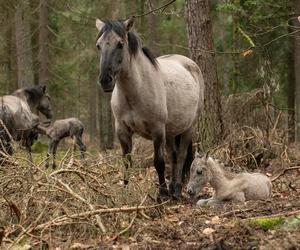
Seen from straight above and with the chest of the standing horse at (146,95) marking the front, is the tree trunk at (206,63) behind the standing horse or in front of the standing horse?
behind

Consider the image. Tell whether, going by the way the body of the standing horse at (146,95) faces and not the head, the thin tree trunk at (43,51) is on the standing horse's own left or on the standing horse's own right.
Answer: on the standing horse's own right

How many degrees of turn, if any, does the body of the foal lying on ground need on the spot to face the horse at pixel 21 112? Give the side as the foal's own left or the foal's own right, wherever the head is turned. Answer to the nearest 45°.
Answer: approximately 45° to the foal's own right

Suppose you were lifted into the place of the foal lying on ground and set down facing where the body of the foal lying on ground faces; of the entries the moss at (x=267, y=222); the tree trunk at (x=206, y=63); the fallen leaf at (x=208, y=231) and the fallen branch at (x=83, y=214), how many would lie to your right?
1

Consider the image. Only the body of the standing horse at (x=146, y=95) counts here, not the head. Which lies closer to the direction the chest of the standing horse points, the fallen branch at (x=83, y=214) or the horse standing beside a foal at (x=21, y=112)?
the fallen branch

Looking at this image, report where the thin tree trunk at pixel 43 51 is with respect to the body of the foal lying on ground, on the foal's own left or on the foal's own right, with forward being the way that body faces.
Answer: on the foal's own right

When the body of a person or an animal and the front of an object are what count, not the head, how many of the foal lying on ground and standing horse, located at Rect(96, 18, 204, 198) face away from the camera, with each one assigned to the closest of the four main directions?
0

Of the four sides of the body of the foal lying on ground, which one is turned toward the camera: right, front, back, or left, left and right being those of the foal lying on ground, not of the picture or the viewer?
left

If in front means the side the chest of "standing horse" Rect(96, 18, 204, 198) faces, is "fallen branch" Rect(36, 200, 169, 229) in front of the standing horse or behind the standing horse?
in front

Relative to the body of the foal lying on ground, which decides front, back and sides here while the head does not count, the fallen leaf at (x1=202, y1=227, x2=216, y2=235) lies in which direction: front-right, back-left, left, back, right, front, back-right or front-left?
left

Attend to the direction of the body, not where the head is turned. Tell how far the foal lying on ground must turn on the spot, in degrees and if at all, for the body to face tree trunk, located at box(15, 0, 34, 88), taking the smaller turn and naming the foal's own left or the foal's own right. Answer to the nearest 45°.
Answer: approximately 45° to the foal's own right

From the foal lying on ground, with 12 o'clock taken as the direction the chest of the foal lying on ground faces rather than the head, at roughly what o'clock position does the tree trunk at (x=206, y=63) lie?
The tree trunk is roughly at 3 o'clock from the foal lying on ground.

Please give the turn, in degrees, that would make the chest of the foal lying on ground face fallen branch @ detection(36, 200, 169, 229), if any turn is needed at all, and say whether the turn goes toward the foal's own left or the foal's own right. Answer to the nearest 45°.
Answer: approximately 45° to the foal's own left
